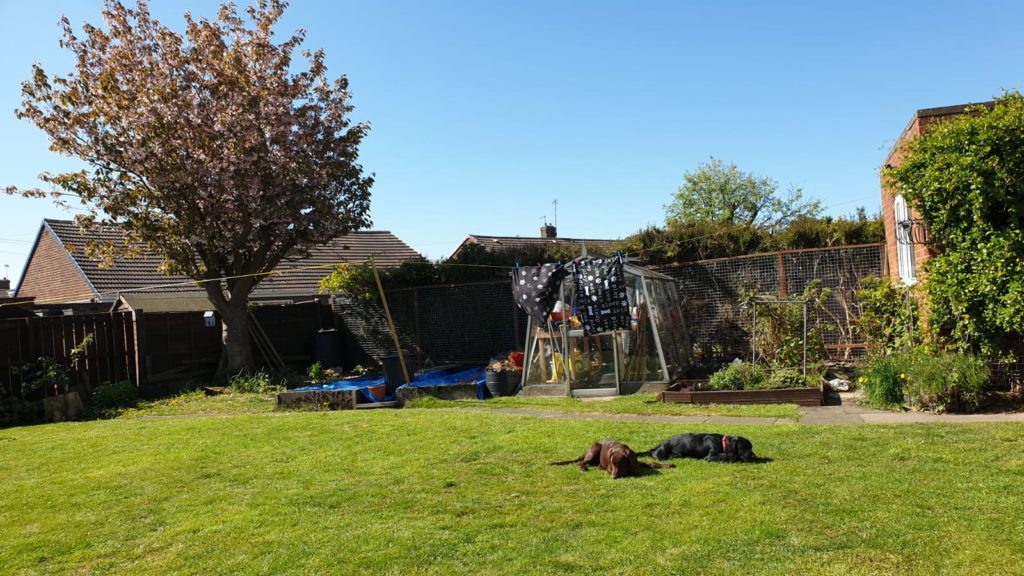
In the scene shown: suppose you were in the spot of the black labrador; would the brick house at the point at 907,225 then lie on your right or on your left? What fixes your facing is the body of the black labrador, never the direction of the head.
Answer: on your left

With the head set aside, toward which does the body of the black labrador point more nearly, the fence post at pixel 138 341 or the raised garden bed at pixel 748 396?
the raised garden bed

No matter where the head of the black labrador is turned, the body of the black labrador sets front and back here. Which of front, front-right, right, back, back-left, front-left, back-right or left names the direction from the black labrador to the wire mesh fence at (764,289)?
left

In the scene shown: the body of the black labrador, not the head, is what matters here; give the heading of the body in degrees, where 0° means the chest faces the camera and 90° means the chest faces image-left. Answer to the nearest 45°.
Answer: approximately 270°

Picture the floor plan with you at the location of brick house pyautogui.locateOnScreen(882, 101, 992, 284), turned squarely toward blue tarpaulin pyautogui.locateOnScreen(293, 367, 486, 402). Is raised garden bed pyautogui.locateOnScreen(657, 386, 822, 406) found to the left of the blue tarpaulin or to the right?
left

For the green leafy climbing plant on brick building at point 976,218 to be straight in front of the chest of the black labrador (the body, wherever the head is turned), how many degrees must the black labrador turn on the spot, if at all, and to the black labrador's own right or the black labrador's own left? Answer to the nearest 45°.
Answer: approximately 45° to the black labrador's own left

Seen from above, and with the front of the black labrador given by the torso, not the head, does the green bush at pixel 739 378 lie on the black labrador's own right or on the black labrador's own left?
on the black labrador's own left

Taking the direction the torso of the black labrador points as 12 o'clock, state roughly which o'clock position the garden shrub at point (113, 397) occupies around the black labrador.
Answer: The garden shrub is roughly at 7 o'clock from the black labrador.

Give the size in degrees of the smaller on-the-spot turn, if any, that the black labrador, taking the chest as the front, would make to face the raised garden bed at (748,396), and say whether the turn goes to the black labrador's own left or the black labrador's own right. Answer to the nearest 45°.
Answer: approximately 90° to the black labrador's own left

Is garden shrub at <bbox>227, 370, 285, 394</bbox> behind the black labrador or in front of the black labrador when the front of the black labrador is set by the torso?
behind

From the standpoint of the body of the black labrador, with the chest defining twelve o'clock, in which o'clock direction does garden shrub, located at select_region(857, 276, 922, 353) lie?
The garden shrub is roughly at 10 o'clock from the black labrador.

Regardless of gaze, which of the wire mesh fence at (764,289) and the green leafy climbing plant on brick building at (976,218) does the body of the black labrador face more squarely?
the green leafy climbing plant on brick building

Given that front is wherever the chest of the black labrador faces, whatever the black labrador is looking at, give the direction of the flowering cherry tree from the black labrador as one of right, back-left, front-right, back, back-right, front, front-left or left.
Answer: back-left
